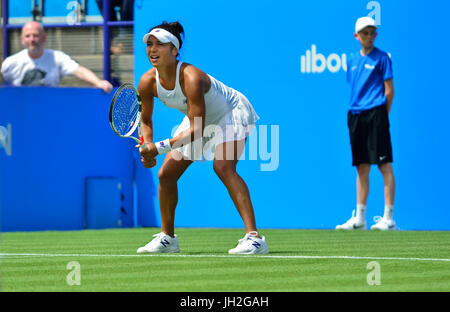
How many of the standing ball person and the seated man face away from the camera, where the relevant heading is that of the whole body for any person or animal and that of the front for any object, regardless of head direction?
0

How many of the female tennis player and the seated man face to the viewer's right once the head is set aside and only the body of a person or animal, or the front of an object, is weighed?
0

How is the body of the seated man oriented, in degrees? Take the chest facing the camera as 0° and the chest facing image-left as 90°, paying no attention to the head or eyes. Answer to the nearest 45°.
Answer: approximately 0°

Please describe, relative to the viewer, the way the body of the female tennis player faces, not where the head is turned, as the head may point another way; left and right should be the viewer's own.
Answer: facing the viewer and to the left of the viewer

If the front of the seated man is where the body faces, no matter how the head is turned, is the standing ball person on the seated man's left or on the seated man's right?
on the seated man's left

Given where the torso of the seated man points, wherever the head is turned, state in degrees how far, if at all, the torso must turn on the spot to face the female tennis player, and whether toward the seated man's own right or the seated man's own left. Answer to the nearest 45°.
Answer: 0° — they already face them
